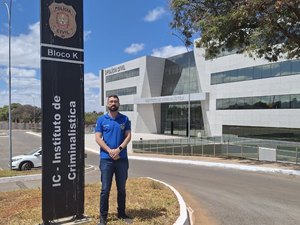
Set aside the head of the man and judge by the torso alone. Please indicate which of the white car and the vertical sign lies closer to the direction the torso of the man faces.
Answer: the vertical sign

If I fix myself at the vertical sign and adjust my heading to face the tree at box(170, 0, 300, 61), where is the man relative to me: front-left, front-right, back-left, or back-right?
front-right

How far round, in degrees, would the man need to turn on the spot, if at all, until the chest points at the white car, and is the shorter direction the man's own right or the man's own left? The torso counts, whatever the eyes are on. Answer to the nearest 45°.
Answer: approximately 180°

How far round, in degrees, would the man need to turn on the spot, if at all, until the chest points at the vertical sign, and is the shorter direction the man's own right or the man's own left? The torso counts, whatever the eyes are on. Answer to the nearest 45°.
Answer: approximately 90° to the man's own right

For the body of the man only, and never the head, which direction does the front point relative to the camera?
toward the camera

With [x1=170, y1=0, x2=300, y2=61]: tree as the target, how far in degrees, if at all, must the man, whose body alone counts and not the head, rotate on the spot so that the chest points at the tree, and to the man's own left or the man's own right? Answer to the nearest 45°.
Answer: approximately 135° to the man's own left

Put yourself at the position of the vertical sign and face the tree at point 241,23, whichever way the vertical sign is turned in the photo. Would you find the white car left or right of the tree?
left

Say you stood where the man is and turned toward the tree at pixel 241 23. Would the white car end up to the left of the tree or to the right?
left
